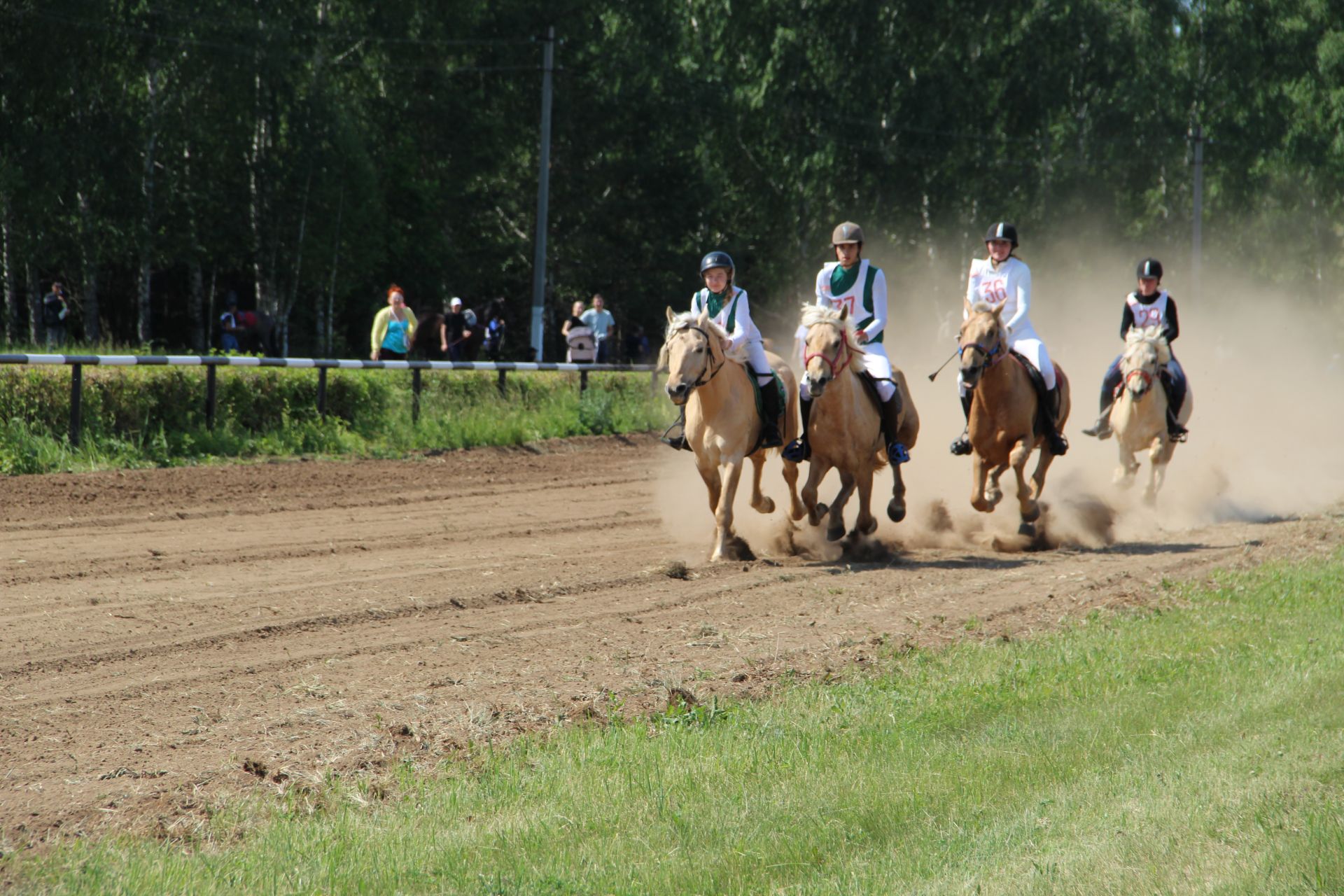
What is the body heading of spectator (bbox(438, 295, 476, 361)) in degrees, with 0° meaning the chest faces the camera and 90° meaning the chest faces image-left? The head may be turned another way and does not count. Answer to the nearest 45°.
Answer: approximately 0°

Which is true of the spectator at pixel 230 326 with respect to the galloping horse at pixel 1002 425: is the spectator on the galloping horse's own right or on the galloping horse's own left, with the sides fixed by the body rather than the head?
on the galloping horse's own right

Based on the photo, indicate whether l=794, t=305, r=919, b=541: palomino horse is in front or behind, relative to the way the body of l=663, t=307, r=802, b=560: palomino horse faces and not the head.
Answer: behind

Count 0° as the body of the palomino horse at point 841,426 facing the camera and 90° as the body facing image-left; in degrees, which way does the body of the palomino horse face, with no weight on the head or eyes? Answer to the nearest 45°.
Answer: approximately 45°

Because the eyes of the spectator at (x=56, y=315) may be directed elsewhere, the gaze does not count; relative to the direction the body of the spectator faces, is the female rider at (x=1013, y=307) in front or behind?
in front

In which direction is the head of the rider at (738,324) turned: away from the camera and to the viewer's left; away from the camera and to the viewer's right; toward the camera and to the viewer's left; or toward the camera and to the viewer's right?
toward the camera and to the viewer's left

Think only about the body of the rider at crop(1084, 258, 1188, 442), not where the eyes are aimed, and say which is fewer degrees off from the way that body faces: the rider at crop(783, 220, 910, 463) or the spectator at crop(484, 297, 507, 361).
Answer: the rider

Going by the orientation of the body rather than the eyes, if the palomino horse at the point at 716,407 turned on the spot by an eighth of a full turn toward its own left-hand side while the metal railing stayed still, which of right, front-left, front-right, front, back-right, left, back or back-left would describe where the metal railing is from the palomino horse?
back-right

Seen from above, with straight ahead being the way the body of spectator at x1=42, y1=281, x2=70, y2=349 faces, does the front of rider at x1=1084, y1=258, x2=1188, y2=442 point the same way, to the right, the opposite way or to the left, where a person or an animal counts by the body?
to the right

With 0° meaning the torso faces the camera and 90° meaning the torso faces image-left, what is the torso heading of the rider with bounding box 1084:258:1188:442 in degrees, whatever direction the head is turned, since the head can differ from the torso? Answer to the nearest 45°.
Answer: approximately 0°
